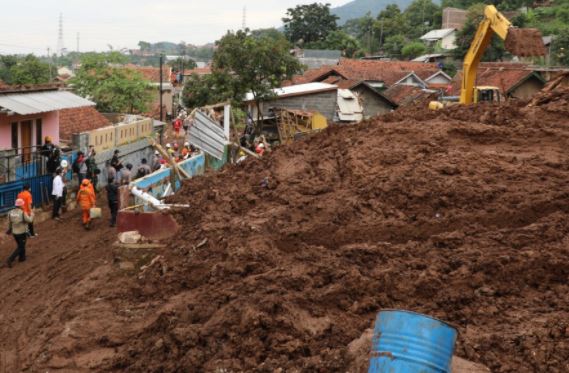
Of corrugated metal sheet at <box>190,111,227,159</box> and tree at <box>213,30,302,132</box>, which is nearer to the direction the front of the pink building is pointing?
the corrugated metal sheet

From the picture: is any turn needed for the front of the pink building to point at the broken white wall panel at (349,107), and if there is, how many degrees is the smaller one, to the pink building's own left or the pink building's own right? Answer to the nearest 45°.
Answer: approximately 90° to the pink building's own left

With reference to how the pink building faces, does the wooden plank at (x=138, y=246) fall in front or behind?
in front

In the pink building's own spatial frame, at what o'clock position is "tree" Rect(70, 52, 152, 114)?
The tree is roughly at 8 o'clock from the pink building.

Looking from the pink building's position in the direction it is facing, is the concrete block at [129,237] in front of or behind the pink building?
in front

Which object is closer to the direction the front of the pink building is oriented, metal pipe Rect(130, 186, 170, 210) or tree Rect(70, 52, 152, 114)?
the metal pipe

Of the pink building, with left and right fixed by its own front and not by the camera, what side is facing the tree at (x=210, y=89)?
left

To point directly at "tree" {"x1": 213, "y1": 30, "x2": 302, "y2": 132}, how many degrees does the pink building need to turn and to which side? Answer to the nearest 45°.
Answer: approximately 90° to its left

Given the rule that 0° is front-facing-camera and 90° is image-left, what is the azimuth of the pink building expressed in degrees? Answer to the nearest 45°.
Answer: approximately 315°

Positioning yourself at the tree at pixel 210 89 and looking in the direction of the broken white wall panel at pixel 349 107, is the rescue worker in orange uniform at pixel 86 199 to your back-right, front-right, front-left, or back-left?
back-right

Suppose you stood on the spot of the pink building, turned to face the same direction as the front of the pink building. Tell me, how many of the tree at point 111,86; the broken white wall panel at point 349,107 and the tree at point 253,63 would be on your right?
0

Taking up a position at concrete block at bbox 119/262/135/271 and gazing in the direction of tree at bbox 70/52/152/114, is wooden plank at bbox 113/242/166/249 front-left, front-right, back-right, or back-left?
front-right
